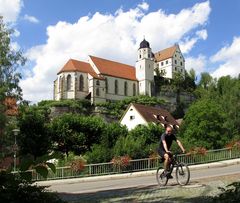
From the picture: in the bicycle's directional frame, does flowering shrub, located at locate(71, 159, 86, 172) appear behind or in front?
behind

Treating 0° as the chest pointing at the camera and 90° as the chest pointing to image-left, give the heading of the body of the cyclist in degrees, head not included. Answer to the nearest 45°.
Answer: approximately 315°

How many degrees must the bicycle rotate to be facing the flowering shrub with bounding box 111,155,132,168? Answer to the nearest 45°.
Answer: approximately 135° to its left

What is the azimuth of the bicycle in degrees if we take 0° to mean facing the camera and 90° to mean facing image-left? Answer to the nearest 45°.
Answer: approximately 315°

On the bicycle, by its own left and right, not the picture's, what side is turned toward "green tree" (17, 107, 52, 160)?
back

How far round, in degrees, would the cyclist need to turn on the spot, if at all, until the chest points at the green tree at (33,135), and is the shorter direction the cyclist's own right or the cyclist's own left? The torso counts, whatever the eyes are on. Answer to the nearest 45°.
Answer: approximately 180°

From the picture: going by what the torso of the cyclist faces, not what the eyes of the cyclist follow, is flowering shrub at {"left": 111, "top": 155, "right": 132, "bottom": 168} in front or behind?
behind

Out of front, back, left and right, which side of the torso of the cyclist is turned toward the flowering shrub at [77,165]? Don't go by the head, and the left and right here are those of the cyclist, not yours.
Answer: back
